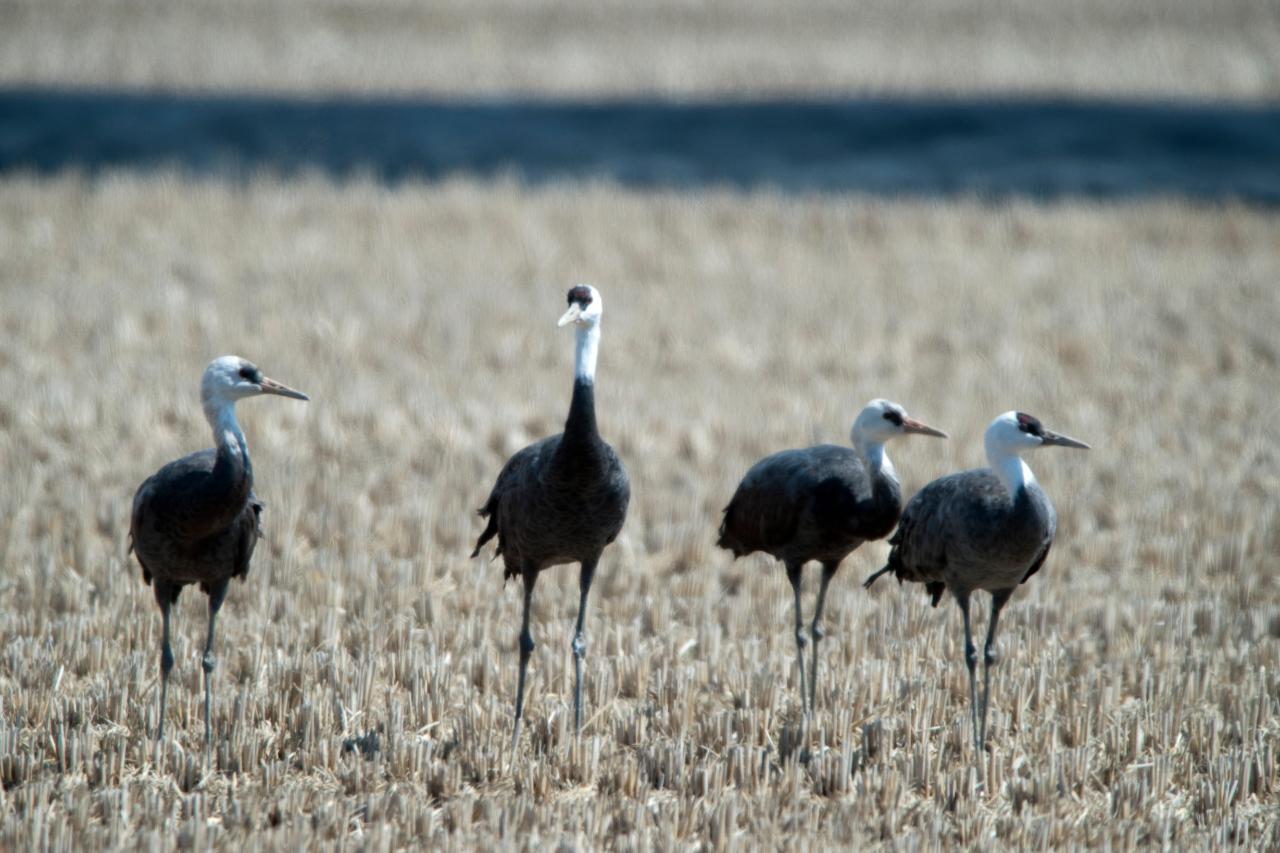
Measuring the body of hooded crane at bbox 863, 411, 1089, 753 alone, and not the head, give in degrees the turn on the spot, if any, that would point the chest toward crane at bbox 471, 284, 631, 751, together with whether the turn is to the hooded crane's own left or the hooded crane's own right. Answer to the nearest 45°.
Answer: approximately 135° to the hooded crane's own right

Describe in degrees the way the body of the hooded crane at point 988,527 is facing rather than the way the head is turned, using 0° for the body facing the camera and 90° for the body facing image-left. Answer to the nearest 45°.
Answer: approximately 315°
